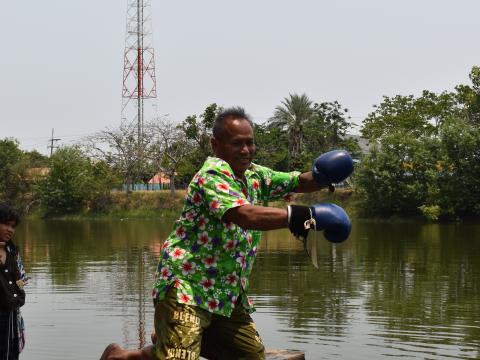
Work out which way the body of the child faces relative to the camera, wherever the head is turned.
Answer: toward the camera

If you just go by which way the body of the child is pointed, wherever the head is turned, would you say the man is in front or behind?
in front
